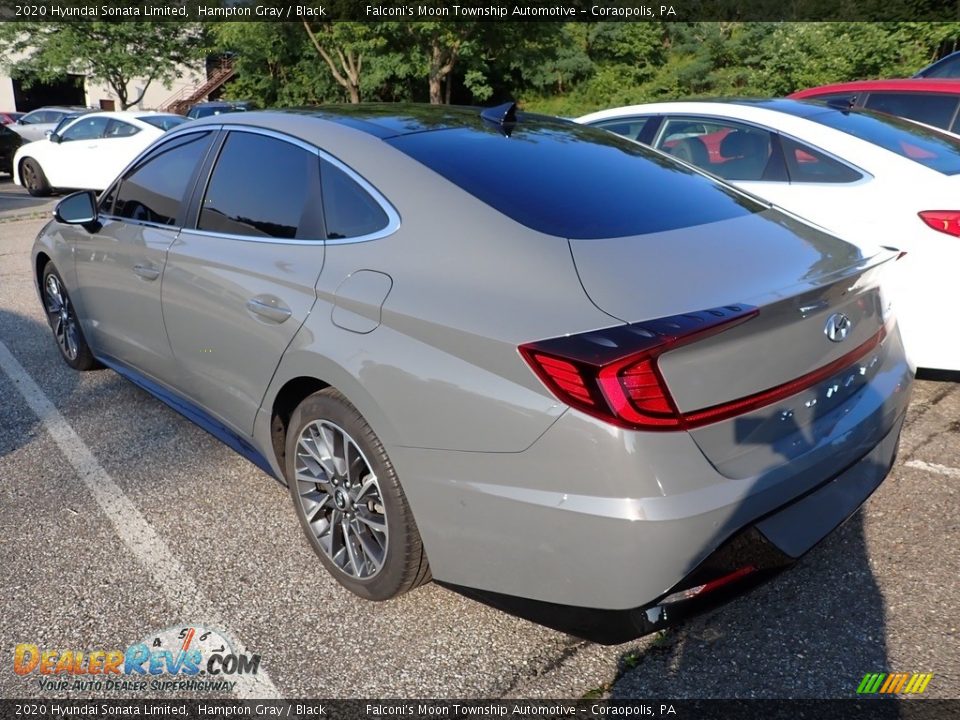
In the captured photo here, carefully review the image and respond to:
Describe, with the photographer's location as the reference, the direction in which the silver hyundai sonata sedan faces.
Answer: facing away from the viewer and to the left of the viewer

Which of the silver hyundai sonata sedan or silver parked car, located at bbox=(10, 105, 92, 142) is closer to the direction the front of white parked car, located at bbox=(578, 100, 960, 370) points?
the silver parked car

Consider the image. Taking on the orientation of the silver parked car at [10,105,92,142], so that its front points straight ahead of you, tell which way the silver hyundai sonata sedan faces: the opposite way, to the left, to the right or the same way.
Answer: to the right

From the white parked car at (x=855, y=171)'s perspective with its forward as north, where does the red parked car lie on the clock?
The red parked car is roughly at 2 o'clock from the white parked car.

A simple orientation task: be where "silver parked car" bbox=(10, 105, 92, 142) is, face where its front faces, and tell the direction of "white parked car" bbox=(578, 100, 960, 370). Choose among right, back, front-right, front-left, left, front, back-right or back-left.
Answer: left

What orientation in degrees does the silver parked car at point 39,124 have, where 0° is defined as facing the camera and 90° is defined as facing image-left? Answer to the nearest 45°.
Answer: approximately 90°

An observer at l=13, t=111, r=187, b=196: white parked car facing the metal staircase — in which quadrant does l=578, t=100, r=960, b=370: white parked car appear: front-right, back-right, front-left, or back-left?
back-right

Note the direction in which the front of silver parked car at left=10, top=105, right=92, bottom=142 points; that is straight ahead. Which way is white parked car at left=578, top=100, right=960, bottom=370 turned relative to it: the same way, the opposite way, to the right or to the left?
to the right

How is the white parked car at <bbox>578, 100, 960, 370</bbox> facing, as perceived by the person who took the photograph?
facing away from the viewer and to the left of the viewer

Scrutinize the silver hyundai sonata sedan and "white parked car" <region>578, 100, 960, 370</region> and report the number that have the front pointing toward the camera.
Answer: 0

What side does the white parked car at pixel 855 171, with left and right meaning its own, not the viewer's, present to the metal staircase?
front

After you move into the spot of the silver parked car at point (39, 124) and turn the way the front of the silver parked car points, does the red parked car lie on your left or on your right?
on your left

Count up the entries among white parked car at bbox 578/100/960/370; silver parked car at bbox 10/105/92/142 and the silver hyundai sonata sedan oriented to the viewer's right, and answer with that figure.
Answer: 0
